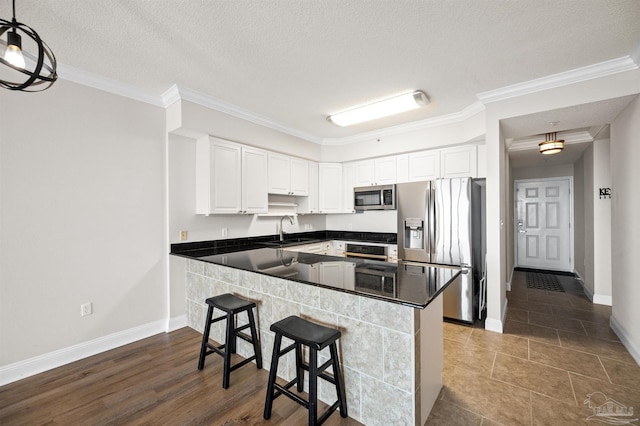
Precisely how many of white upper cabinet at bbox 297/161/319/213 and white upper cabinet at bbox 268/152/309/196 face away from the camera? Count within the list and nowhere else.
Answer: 0

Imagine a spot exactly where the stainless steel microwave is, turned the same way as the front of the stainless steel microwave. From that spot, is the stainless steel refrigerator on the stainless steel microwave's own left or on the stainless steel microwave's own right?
on the stainless steel microwave's own left

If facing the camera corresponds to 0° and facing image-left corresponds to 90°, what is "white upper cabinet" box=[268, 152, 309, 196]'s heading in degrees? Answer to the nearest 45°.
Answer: approximately 315°

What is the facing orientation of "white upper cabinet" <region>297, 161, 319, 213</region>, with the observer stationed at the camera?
facing the viewer and to the right of the viewer

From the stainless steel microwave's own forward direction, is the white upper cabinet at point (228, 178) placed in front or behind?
in front

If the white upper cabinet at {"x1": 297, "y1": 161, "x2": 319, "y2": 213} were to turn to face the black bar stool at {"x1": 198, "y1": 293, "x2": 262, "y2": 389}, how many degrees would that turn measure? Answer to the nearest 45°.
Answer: approximately 45° to its right

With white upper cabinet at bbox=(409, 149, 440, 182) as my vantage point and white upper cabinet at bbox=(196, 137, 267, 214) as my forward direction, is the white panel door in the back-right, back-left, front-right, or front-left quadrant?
back-right

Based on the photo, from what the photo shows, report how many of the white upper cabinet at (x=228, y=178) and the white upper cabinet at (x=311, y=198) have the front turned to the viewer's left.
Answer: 0

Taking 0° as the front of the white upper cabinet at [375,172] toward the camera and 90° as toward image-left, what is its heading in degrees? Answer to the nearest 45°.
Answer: approximately 45°

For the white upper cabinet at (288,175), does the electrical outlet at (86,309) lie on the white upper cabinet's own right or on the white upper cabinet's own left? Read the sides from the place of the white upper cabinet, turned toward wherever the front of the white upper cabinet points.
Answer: on the white upper cabinet's own right
